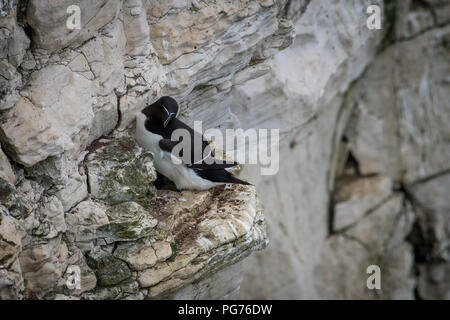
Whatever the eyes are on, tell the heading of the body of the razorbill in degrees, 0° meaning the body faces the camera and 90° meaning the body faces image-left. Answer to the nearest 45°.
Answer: approximately 90°

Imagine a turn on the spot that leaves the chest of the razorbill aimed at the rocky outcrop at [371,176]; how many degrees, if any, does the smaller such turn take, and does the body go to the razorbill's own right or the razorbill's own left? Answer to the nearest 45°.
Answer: approximately 135° to the razorbill's own right
